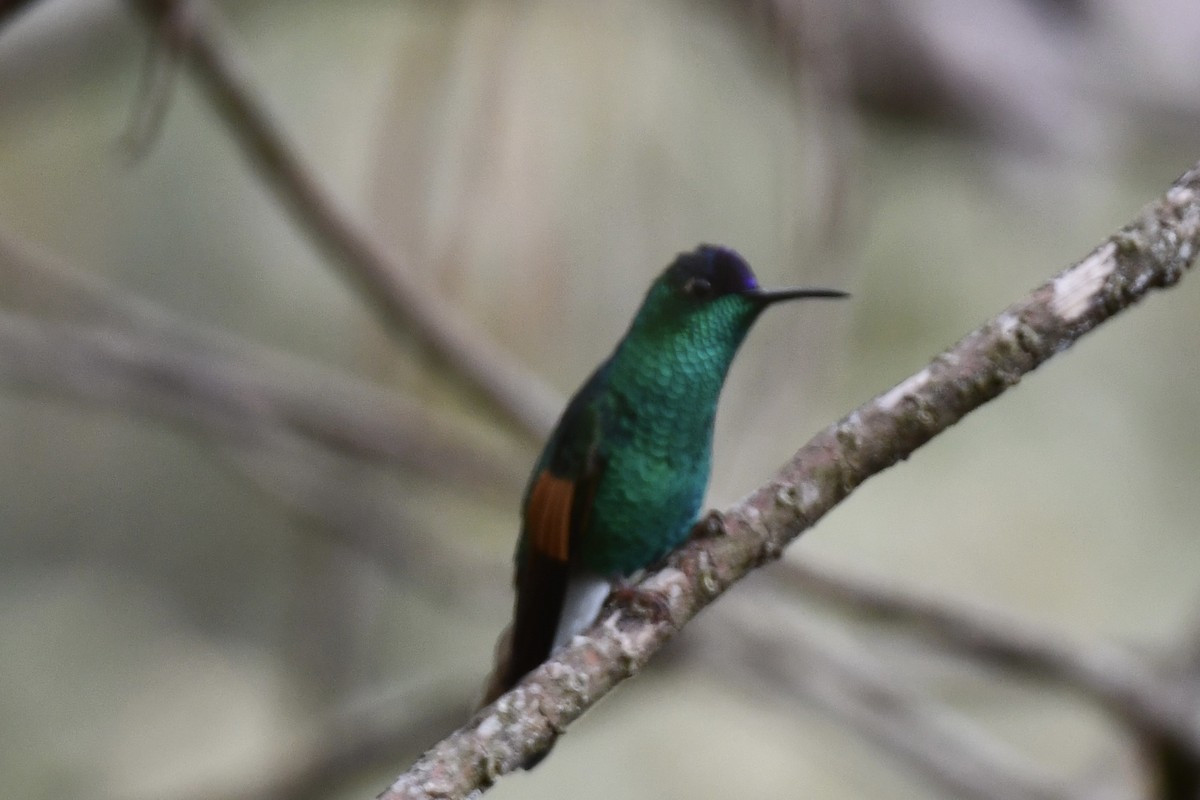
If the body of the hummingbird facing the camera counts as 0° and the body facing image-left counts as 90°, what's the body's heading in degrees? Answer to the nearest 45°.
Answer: approximately 270°

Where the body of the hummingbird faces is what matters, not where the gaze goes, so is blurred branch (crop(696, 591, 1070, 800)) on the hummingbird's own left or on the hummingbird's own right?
on the hummingbird's own left

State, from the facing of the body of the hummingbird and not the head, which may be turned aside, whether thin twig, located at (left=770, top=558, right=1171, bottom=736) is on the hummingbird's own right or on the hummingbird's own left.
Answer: on the hummingbird's own left
